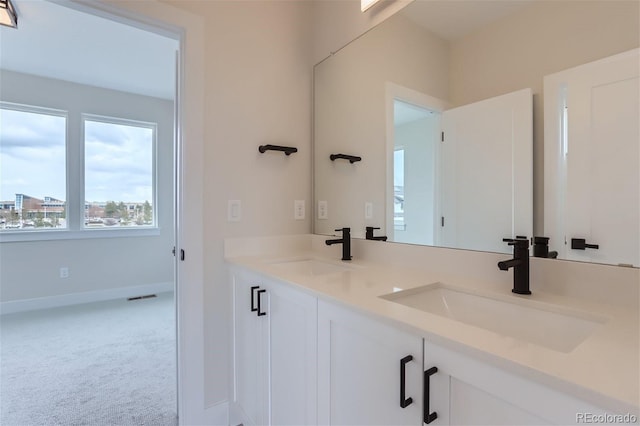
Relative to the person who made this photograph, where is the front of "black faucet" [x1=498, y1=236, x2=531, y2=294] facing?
facing the viewer and to the left of the viewer

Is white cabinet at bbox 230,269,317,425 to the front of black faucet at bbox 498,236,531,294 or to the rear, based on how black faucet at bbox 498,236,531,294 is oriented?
to the front

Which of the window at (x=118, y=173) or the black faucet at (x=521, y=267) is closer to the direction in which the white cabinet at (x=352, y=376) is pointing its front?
the window

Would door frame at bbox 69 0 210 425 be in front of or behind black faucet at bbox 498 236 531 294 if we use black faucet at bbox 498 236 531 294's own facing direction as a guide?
in front

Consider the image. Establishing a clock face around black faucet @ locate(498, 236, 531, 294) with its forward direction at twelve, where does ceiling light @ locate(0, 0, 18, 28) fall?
The ceiling light is roughly at 1 o'clock from the black faucet.

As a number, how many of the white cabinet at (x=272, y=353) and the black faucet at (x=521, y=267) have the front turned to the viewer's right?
0

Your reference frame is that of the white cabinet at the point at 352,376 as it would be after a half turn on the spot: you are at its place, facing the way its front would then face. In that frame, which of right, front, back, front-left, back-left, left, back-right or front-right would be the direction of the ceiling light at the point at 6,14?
back-left

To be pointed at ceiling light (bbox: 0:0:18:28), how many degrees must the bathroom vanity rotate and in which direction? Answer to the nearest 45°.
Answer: approximately 45° to its right
